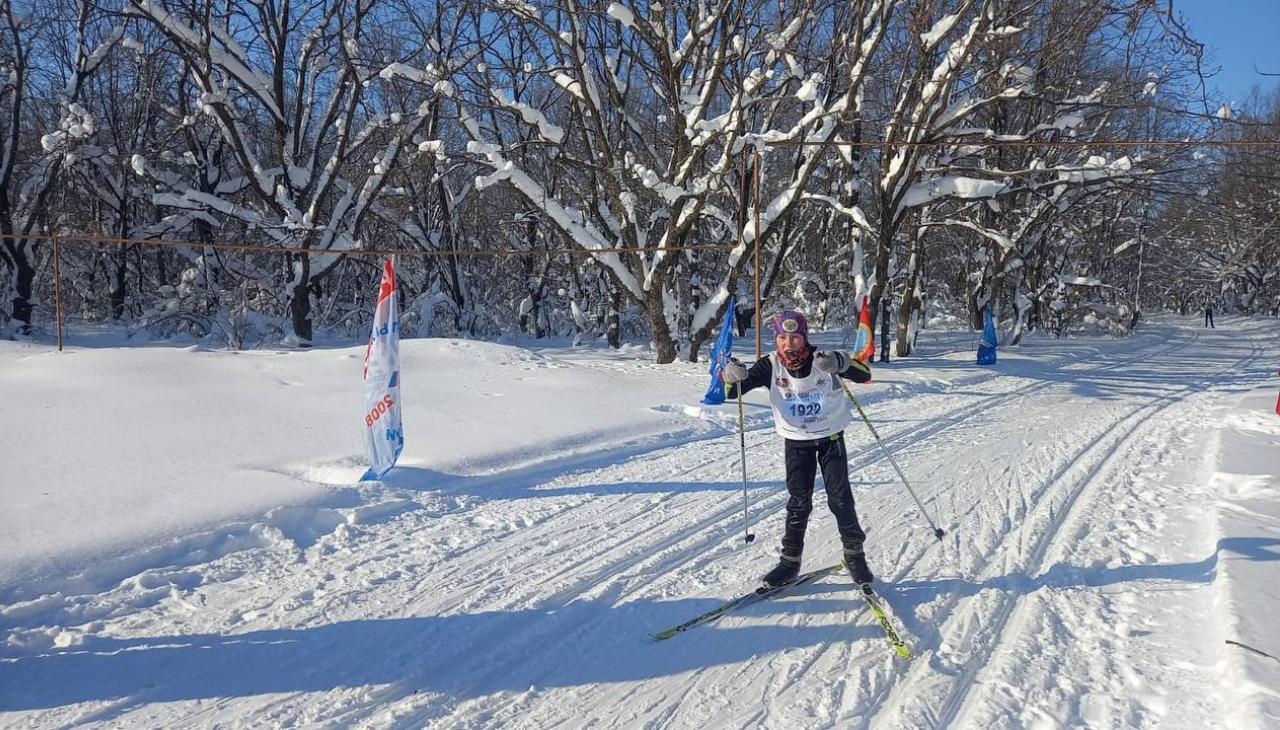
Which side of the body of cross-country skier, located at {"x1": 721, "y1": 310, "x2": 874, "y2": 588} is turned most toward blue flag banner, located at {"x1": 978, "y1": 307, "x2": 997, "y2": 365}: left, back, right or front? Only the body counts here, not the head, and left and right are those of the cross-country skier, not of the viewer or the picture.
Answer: back

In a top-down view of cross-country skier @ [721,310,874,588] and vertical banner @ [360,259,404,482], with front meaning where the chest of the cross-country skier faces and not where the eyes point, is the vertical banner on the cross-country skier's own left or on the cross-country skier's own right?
on the cross-country skier's own right

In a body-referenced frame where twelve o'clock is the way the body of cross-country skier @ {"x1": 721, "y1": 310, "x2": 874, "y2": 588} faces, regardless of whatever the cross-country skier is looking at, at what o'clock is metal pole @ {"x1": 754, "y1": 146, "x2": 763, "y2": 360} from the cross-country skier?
The metal pole is roughly at 6 o'clock from the cross-country skier.

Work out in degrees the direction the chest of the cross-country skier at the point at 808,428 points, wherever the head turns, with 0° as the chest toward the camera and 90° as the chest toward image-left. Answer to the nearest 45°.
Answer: approximately 0°

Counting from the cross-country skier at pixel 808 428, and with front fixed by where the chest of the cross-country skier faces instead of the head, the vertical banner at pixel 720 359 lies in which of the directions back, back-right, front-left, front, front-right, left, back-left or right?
back
